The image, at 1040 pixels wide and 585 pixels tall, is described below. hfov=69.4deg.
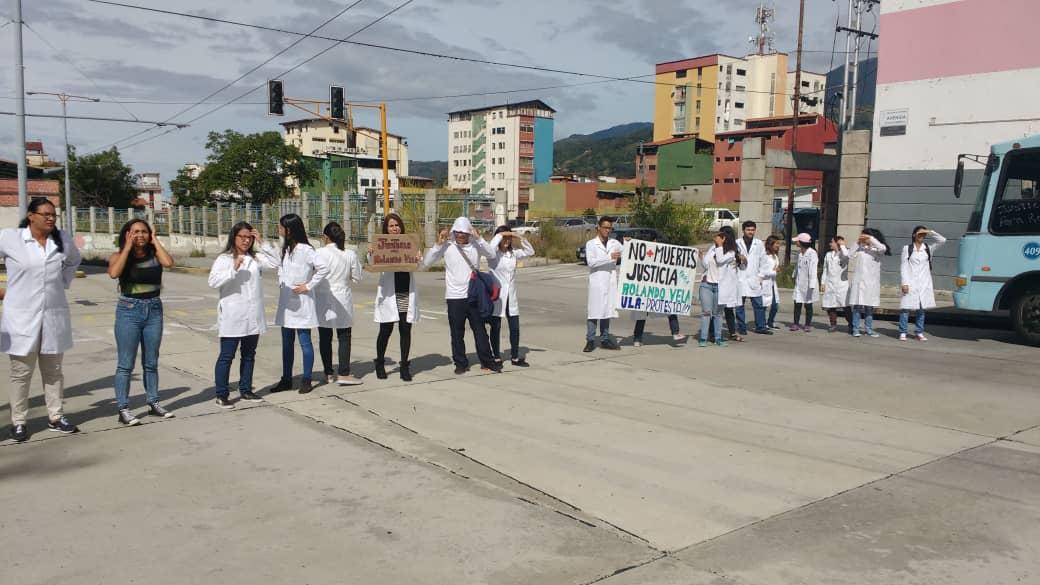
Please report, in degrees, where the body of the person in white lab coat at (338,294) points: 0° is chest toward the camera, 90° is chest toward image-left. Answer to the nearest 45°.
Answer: approximately 225°

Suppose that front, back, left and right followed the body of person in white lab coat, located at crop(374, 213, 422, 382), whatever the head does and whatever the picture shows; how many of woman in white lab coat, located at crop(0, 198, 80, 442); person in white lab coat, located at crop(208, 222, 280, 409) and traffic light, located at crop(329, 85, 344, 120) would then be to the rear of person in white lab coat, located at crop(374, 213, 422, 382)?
1

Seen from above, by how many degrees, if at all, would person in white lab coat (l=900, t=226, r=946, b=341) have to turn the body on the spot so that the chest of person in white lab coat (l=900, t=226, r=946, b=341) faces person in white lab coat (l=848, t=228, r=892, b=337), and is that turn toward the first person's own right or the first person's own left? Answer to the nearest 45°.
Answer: approximately 90° to the first person's own right

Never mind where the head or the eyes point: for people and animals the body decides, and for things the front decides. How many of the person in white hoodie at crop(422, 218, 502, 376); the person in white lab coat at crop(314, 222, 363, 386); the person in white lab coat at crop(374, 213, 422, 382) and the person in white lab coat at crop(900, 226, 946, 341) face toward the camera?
3

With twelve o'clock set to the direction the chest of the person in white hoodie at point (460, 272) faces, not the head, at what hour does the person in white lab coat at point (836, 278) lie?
the person in white lab coat at point (836, 278) is roughly at 8 o'clock from the person in white hoodie at point (460, 272).

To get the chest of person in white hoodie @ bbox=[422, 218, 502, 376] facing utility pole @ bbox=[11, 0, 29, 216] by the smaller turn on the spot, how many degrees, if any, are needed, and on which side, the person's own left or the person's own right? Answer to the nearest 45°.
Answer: approximately 135° to the person's own right

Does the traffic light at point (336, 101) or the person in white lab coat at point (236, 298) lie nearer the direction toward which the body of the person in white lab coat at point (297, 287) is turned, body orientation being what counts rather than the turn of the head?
the person in white lab coat

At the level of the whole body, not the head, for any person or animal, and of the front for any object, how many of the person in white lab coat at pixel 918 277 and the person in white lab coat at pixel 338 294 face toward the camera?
1

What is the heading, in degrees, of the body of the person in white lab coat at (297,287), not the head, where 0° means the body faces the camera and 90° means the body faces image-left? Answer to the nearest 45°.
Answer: approximately 45°
